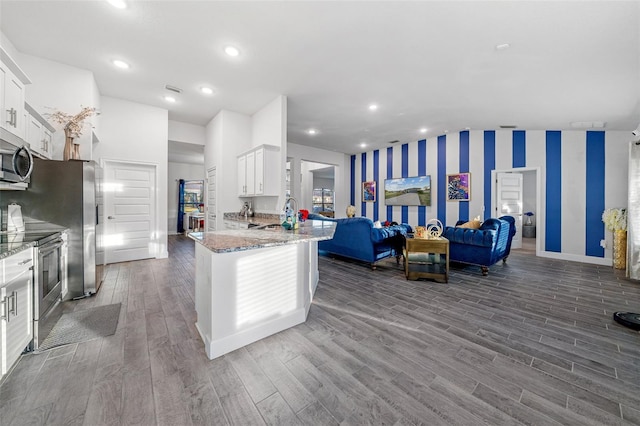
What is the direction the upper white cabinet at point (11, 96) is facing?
to the viewer's right

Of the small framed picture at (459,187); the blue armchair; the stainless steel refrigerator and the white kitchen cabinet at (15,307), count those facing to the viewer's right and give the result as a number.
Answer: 2

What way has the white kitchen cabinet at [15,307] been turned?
to the viewer's right

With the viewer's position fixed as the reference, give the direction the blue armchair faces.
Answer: facing away from the viewer and to the left of the viewer

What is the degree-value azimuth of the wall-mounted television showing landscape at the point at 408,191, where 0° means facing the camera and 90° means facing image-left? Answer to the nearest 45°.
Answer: approximately 45°

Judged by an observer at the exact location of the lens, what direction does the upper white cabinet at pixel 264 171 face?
facing the viewer and to the left of the viewer

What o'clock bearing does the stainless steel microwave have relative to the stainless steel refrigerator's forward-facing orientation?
The stainless steel microwave is roughly at 4 o'clock from the stainless steel refrigerator.

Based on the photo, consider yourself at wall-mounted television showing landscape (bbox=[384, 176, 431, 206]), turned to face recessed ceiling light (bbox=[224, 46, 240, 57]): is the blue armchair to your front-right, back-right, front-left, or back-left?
front-left

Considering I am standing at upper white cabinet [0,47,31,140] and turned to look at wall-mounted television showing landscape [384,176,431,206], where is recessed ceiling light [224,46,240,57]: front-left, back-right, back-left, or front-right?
front-right

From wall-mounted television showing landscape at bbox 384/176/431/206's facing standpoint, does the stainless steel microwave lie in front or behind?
in front

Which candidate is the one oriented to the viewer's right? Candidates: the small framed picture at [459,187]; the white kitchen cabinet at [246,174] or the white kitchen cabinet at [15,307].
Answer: the white kitchen cabinet at [15,307]

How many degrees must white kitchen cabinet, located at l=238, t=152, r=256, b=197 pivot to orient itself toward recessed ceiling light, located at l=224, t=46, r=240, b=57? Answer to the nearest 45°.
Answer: approximately 45° to its left

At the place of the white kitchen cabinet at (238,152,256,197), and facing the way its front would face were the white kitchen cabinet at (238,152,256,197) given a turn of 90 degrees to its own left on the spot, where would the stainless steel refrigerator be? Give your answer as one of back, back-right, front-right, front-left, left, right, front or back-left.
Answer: right

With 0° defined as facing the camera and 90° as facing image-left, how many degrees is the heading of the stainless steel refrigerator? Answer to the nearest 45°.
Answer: approximately 270°

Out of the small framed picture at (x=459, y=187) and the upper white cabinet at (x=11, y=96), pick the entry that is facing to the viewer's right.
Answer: the upper white cabinet

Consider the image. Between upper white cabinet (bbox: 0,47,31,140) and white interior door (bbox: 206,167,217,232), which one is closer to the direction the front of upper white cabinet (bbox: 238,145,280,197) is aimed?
the upper white cabinet
